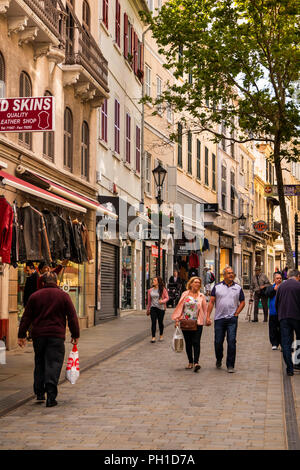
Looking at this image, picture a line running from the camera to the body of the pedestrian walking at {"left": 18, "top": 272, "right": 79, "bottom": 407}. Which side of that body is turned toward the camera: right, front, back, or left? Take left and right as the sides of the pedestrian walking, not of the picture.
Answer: back

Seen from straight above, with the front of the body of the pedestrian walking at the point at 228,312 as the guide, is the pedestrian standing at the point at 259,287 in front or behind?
behind

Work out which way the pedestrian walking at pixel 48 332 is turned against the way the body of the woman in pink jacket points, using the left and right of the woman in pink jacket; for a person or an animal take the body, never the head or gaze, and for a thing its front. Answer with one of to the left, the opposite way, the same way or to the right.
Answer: the opposite way

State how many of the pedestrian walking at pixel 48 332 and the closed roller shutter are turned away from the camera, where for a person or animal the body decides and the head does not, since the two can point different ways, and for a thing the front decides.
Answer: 1
